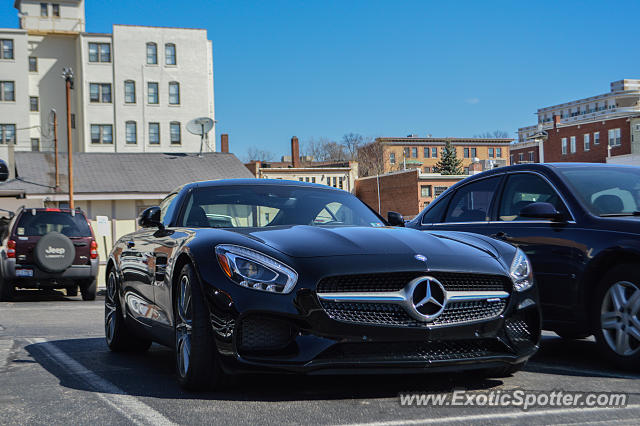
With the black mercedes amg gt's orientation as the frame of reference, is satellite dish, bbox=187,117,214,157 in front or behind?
behind

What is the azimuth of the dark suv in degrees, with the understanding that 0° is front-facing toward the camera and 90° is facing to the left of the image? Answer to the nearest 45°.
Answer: approximately 180°

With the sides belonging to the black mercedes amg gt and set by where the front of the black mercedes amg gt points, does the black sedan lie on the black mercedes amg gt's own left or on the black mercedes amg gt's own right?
on the black mercedes amg gt's own left

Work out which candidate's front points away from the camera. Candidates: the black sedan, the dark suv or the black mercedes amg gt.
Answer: the dark suv

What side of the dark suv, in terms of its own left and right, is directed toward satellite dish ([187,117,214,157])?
front

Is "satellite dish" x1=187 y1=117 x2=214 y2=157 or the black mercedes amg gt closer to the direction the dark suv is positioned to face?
the satellite dish

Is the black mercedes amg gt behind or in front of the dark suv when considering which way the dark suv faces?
behind

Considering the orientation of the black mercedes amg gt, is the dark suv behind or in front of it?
behind

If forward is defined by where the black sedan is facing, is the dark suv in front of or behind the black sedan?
behind

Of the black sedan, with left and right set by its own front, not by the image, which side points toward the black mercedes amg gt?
right

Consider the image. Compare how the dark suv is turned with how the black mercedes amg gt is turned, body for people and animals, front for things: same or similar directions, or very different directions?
very different directions

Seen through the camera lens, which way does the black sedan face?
facing the viewer and to the right of the viewer
